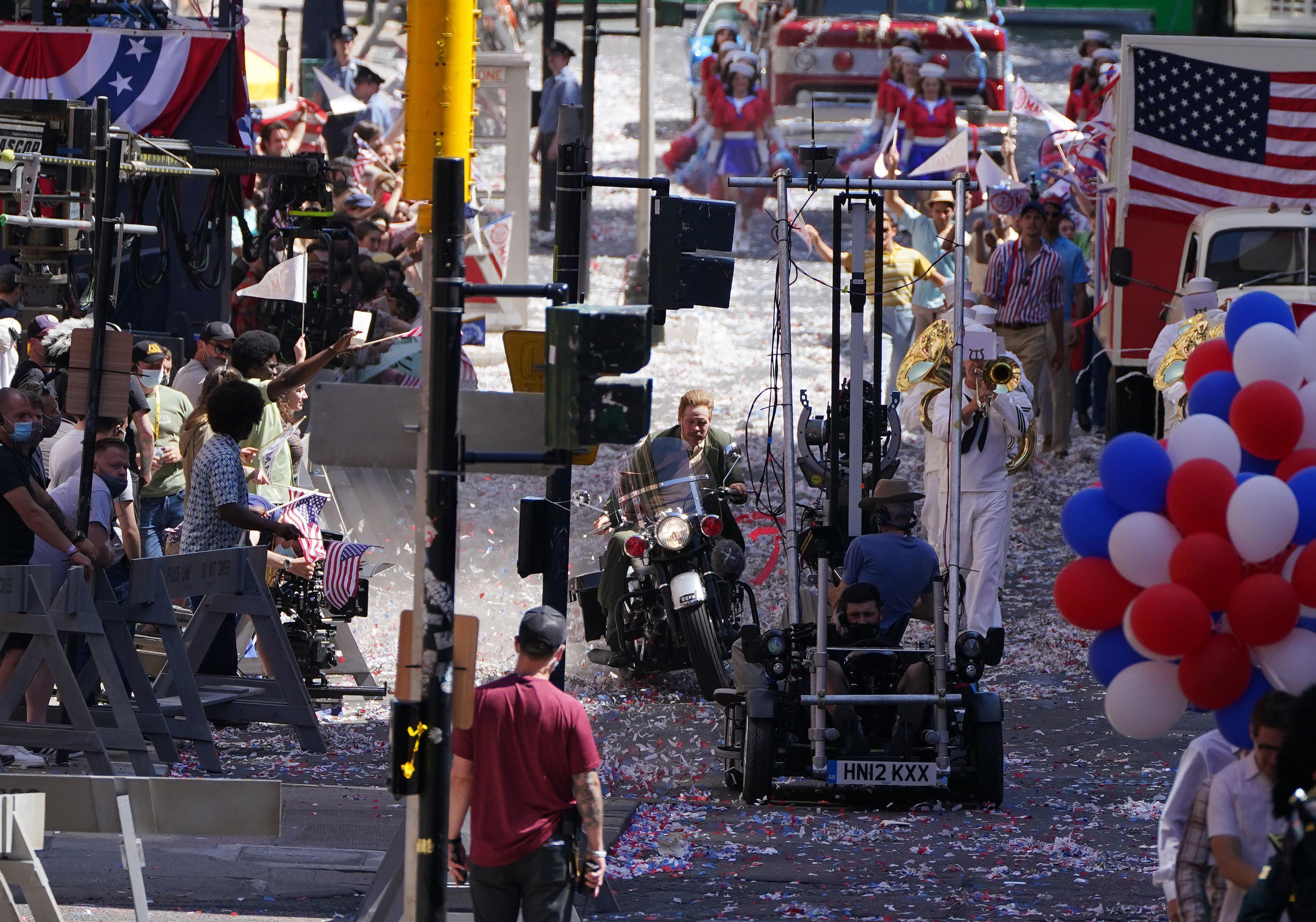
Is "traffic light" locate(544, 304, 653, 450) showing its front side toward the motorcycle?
no

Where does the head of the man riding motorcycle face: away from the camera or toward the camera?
toward the camera

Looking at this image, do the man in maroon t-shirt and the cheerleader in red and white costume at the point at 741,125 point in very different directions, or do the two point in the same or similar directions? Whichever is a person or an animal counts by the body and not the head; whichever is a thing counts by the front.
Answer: very different directions

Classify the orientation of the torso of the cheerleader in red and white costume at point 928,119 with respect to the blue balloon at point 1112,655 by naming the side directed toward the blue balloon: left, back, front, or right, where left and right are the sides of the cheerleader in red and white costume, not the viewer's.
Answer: front

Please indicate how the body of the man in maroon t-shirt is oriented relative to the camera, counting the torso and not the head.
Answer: away from the camera

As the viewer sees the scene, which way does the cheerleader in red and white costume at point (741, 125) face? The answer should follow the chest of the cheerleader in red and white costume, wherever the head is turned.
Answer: toward the camera

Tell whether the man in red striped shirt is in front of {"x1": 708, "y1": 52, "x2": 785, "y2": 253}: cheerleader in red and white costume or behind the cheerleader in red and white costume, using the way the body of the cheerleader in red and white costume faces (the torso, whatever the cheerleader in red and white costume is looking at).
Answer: in front

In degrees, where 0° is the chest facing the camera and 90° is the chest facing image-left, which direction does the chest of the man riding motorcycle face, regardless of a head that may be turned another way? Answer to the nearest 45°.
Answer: approximately 0°

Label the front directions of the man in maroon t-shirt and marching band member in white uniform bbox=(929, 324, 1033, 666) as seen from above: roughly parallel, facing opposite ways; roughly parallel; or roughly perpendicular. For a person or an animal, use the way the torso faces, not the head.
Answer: roughly parallel, facing opposite ways

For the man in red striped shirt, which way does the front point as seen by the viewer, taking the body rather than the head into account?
toward the camera

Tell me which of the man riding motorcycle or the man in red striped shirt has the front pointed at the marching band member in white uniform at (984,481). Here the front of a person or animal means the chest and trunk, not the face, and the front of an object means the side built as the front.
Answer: the man in red striped shirt

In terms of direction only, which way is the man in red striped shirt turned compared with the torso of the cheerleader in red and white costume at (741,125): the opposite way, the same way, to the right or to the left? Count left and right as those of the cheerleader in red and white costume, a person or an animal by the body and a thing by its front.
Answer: the same way

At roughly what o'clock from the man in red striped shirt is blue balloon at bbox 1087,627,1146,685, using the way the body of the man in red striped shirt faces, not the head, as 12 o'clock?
The blue balloon is roughly at 12 o'clock from the man in red striped shirt.
